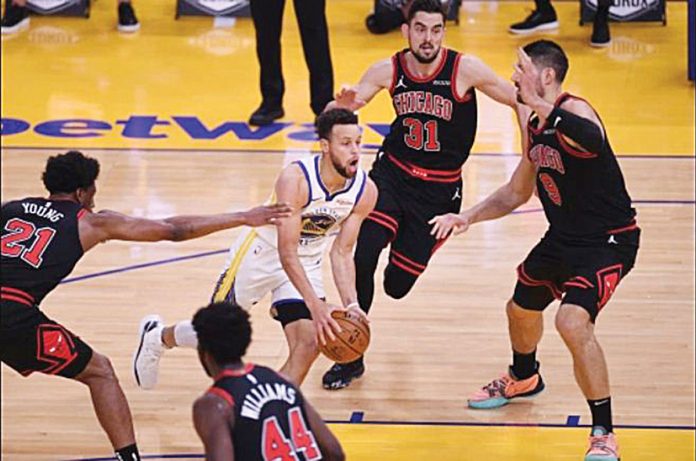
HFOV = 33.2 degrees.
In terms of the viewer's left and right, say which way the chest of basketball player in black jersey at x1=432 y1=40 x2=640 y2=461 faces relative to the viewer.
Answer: facing the viewer and to the left of the viewer

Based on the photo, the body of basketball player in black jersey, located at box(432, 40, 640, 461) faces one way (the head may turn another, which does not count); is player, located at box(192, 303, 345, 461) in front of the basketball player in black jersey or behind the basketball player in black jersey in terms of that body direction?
in front

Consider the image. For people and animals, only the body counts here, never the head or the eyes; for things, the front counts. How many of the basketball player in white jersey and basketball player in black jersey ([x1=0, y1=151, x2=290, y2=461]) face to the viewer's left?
0

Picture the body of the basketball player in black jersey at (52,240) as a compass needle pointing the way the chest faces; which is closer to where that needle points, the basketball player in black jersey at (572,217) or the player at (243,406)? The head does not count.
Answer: the basketball player in black jersey

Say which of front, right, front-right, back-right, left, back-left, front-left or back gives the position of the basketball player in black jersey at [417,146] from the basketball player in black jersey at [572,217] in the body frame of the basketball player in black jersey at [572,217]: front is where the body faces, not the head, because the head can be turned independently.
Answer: right

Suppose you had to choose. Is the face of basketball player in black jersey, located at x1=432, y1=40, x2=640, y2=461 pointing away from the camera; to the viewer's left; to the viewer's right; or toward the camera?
to the viewer's left

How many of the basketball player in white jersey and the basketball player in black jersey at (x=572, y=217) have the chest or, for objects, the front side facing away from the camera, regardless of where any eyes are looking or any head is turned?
0

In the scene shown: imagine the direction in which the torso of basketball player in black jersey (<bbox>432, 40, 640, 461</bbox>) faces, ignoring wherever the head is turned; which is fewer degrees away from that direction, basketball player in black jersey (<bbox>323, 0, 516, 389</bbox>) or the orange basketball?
the orange basketball

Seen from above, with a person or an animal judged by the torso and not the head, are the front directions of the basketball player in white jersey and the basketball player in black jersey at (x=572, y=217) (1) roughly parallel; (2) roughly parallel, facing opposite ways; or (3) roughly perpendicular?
roughly perpendicular

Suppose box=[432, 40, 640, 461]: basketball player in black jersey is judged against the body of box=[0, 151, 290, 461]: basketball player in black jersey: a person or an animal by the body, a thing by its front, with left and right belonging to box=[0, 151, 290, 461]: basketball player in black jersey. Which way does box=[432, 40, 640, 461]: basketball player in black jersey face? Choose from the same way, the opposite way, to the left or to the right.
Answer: the opposite way

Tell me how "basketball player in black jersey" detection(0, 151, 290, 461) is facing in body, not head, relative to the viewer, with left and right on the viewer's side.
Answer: facing away from the viewer and to the right of the viewer

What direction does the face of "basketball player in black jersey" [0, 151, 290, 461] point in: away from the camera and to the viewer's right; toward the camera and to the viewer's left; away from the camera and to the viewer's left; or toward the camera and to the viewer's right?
away from the camera and to the viewer's right
